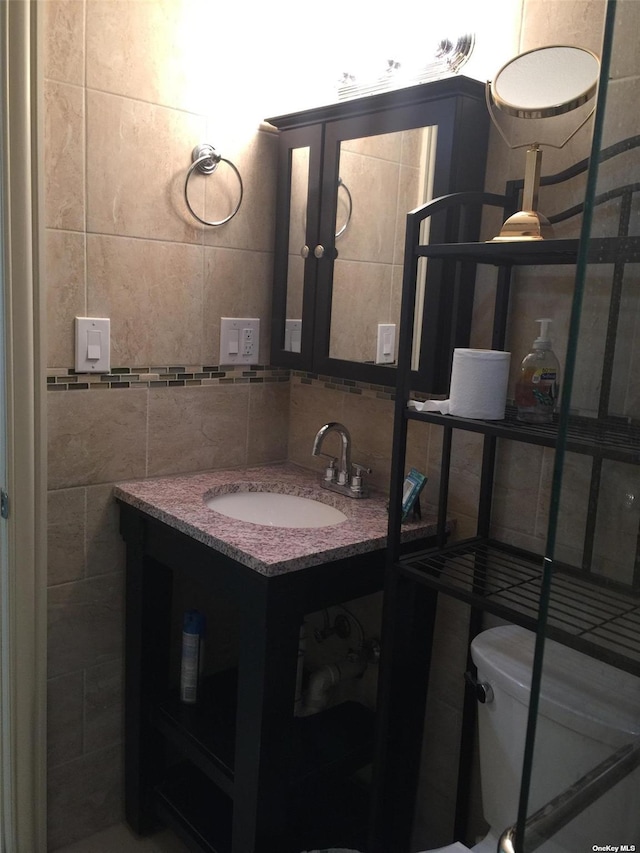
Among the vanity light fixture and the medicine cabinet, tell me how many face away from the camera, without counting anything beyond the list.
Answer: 0

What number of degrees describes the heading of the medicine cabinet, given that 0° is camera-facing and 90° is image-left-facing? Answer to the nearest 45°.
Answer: approximately 45°

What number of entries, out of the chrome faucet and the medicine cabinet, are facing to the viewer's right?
0

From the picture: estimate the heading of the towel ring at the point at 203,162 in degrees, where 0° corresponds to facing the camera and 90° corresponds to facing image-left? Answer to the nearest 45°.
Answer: approximately 315°

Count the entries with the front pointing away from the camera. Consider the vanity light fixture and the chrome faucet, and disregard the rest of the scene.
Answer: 0

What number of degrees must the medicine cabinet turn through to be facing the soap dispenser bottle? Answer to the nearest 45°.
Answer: approximately 90° to its left

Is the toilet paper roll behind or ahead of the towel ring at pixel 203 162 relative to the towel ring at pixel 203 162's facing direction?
ahead
